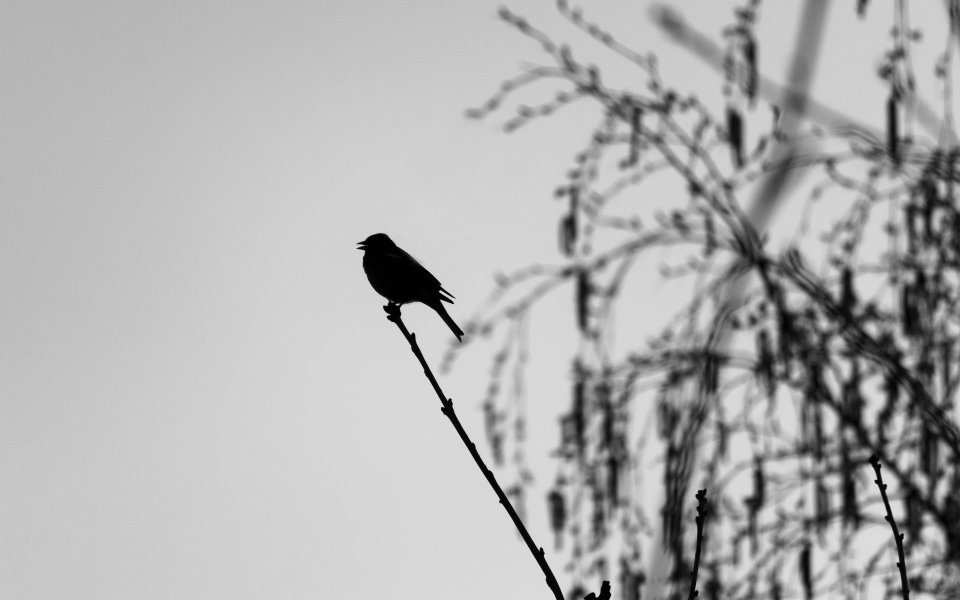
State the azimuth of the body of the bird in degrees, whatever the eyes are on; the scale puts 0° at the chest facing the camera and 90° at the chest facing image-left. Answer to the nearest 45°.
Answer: approximately 90°
